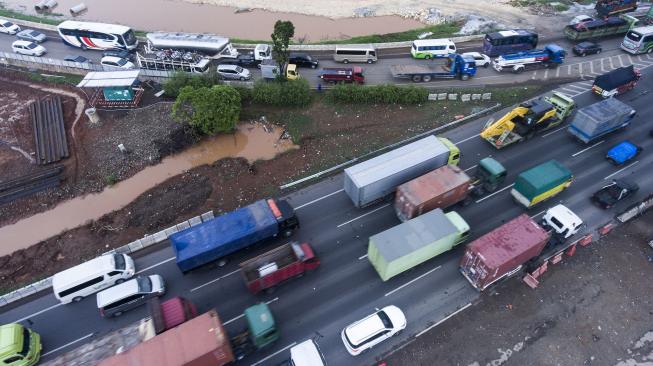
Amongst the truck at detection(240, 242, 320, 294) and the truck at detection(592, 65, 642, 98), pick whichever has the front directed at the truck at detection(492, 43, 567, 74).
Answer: the truck at detection(240, 242, 320, 294)

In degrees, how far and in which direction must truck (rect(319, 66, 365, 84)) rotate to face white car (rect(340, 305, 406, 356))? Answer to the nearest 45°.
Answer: approximately 90° to its right

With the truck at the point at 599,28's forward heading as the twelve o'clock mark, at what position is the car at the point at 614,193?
The car is roughly at 4 o'clock from the truck.

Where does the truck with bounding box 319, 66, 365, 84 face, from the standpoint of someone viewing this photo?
facing to the right of the viewer

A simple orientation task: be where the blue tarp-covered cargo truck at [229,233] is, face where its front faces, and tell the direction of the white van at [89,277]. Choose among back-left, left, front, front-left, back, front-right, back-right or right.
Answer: back-left

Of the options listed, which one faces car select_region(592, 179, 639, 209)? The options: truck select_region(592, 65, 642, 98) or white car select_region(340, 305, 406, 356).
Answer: the white car

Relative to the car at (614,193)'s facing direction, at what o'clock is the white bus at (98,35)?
The white bus is roughly at 7 o'clock from the car.

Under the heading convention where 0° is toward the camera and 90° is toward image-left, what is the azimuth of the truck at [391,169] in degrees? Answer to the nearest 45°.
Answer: approximately 225°

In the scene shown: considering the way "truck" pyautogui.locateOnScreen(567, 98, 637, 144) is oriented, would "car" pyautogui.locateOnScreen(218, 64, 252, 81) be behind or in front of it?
behind

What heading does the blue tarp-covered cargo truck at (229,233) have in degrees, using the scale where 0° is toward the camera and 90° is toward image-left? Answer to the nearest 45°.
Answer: approximately 225°

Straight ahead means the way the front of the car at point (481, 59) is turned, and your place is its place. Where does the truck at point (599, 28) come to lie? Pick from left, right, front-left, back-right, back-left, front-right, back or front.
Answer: front-left

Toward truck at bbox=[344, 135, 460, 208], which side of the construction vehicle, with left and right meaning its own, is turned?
back

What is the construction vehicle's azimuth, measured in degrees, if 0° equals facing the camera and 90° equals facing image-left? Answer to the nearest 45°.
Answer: approximately 225°

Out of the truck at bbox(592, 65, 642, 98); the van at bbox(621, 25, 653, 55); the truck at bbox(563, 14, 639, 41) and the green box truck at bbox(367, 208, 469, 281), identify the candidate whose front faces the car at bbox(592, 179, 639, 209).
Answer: the green box truck

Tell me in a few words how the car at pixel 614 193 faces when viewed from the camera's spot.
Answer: facing away from the viewer and to the right of the viewer

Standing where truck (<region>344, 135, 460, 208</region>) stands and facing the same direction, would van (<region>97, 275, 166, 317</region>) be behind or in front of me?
behind
